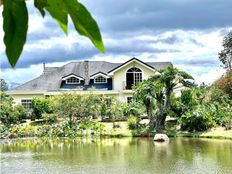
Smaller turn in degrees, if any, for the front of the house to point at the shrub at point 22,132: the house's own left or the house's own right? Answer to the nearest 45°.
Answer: approximately 45° to the house's own right

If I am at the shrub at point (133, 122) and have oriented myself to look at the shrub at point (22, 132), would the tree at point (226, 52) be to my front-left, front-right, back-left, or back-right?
back-right

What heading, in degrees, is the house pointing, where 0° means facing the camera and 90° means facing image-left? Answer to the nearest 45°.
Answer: approximately 0°

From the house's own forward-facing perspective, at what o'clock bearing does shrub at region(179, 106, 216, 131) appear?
The shrub is roughly at 11 o'clock from the house.

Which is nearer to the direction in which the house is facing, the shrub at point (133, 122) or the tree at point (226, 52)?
the shrub

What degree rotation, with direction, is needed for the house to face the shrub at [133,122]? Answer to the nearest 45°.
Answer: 0° — it already faces it
